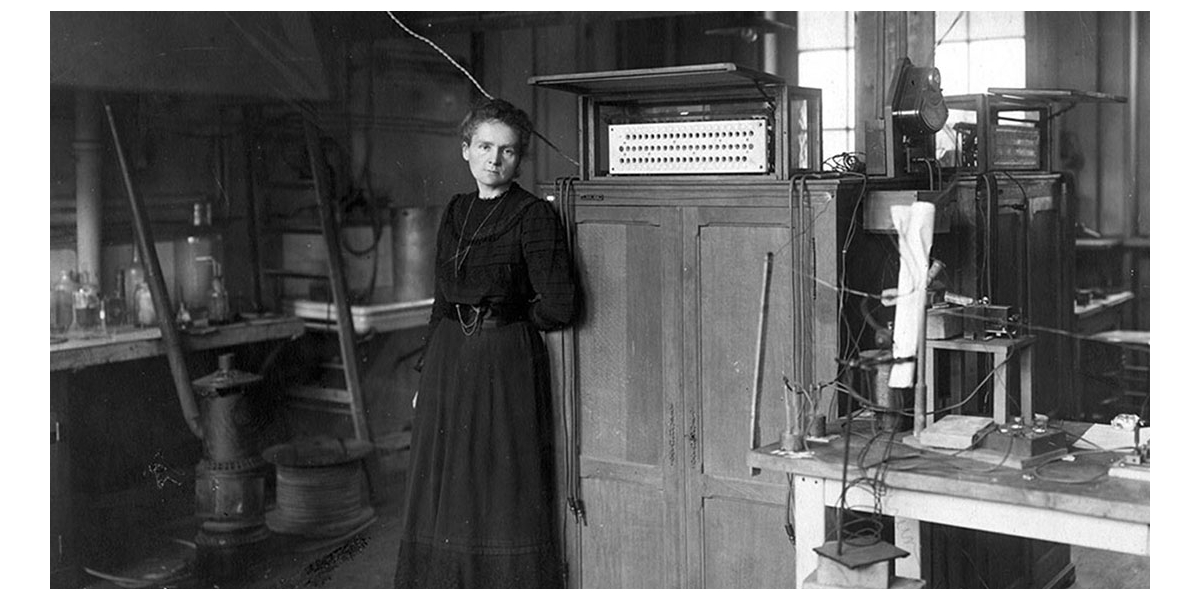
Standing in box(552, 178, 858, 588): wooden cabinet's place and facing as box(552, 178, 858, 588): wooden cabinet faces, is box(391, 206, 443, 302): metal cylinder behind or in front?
behind

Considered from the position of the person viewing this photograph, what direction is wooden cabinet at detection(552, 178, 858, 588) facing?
facing the viewer

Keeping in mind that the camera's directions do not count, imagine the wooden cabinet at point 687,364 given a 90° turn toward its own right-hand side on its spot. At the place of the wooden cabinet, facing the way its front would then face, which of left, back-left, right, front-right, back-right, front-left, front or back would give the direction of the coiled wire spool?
front-right

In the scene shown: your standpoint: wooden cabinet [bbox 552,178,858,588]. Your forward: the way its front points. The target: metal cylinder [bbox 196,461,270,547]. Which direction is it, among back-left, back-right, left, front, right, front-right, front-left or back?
back-right

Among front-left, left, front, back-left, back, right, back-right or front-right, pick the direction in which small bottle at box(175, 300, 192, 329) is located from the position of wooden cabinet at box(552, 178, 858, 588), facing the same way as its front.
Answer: back-right

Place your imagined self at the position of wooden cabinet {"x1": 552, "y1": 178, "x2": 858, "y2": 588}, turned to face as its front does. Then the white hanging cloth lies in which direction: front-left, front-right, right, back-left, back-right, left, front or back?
front-left

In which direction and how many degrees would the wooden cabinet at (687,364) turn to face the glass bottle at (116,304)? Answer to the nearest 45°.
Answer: approximately 135° to its right

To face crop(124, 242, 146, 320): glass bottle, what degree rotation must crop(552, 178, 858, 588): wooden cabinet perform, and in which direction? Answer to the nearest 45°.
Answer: approximately 135° to its right

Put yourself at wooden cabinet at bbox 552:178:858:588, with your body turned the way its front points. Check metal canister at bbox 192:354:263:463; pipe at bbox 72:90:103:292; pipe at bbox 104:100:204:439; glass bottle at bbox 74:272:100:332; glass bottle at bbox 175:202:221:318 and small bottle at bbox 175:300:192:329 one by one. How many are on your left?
0

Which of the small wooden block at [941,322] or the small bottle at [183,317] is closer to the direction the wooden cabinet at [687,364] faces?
the small wooden block

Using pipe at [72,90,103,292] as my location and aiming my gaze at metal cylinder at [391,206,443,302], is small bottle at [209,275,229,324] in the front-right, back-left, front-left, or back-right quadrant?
front-right

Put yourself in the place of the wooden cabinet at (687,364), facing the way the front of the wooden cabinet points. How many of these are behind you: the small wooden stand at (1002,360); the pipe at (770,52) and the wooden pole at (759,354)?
1

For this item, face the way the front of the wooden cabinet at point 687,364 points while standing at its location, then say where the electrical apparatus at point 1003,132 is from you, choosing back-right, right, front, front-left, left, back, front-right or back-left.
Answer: back-left

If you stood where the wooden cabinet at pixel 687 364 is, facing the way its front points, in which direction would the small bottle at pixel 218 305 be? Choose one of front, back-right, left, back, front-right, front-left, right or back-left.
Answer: back-right

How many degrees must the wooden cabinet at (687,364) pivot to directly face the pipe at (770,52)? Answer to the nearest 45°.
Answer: approximately 180°

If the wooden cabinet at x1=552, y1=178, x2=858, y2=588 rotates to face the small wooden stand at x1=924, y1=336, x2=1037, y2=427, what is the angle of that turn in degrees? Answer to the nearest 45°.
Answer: approximately 45° to its left
